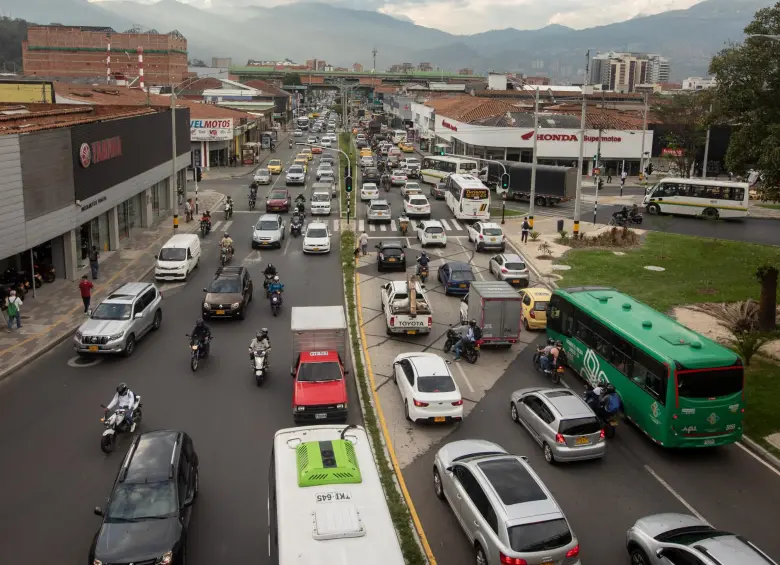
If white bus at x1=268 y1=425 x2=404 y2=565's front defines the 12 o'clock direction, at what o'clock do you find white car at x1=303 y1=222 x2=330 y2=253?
The white car is roughly at 6 o'clock from the white bus.

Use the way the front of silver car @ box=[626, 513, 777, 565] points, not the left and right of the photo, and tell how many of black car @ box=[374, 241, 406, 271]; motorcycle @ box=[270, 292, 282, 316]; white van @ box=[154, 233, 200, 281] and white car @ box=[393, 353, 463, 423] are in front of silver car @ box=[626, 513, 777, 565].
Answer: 4

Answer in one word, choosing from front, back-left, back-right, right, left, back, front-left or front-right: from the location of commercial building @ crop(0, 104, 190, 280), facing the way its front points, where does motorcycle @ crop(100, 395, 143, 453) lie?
front-right

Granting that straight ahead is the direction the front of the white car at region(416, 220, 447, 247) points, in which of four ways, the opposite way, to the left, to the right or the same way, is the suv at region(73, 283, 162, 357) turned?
the opposite way

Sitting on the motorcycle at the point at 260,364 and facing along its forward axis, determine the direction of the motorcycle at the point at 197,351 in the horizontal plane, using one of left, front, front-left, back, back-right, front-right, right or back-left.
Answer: back-right

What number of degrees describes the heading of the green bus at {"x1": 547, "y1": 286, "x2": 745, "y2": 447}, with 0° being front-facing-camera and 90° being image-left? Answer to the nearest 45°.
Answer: approximately 135°

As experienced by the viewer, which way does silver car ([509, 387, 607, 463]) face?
facing away from the viewer and to the left of the viewer

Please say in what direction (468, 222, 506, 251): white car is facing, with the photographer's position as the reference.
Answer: facing away from the viewer and to the left of the viewer

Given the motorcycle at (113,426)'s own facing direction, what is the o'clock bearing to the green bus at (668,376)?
The green bus is roughly at 8 o'clock from the motorcycle.

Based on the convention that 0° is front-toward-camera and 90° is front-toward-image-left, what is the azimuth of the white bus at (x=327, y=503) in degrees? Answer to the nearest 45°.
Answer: approximately 0°
